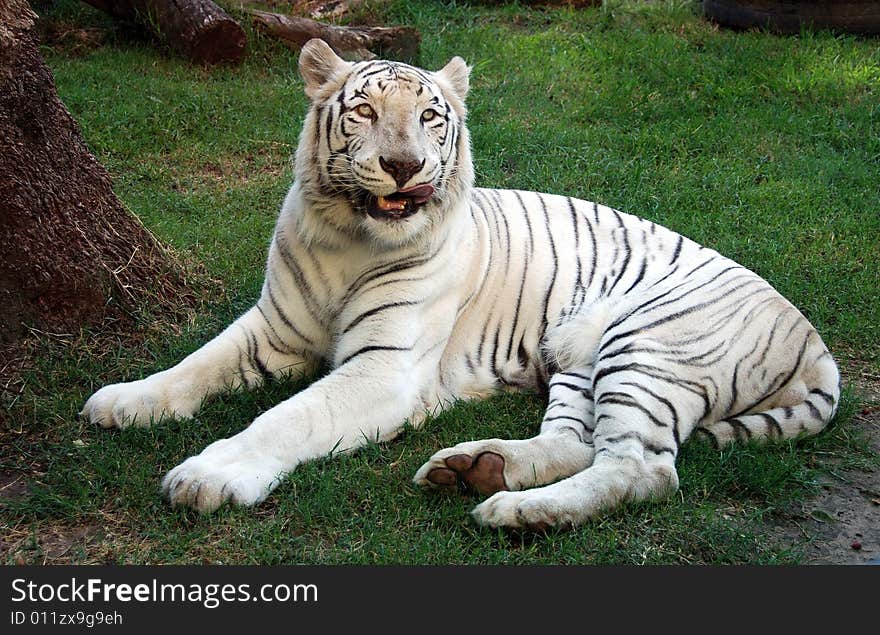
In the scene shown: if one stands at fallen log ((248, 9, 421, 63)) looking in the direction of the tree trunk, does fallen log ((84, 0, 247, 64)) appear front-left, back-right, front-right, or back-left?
front-right

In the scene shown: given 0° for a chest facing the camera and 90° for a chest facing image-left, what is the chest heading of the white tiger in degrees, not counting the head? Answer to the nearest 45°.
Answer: approximately 45°

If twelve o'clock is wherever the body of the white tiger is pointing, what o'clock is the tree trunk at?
The tree trunk is roughly at 2 o'clock from the white tiger.

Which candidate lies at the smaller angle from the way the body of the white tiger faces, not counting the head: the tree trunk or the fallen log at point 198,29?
the tree trunk

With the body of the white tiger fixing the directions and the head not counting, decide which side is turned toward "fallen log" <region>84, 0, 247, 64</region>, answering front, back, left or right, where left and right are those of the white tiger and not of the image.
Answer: right
